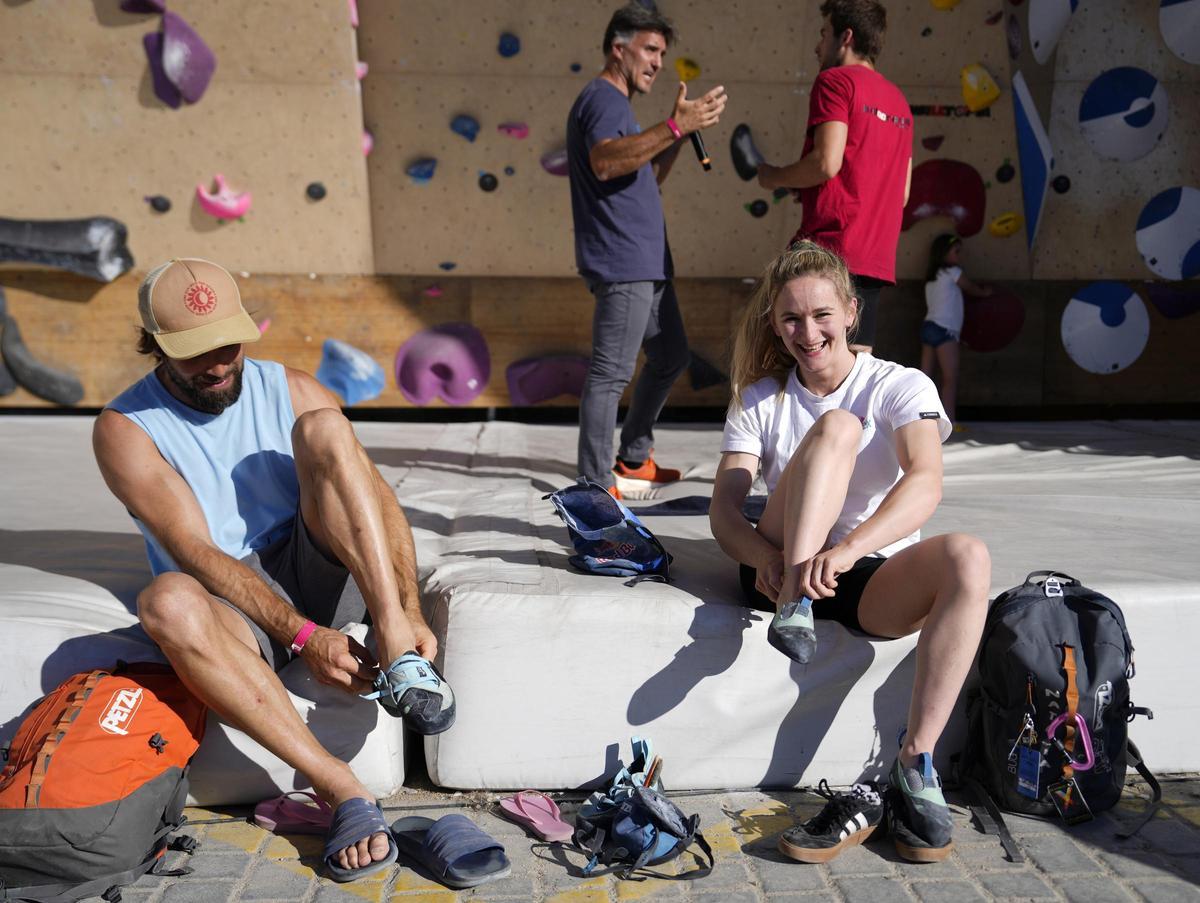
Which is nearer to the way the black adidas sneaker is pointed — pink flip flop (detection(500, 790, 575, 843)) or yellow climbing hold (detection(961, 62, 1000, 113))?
the pink flip flop

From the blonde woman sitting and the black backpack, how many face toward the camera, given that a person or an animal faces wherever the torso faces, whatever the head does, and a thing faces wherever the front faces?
2

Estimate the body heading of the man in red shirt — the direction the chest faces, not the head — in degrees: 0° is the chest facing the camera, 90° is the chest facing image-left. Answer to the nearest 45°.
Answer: approximately 135°

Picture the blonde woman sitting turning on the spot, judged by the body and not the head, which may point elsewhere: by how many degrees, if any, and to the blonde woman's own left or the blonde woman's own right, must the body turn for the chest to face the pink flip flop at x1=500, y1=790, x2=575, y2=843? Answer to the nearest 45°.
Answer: approximately 45° to the blonde woman's own right

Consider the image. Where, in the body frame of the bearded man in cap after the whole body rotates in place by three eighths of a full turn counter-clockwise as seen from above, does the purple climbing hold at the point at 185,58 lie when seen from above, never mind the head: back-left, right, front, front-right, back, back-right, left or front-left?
front

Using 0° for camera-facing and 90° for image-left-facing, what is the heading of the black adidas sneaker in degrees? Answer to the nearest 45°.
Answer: approximately 45°

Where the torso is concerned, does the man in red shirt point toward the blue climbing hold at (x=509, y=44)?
yes

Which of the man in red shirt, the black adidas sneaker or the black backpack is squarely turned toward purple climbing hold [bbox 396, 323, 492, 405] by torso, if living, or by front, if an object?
the man in red shirt

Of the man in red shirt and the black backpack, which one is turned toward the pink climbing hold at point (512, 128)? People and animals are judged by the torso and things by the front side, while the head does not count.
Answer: the man in red shirt

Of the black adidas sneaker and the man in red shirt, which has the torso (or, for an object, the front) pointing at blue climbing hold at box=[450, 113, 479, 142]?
the man in red shirt

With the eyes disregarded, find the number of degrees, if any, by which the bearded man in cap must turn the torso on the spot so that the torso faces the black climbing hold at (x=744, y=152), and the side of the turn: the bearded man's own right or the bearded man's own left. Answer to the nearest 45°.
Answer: approximately 90° to the bearded man's own left

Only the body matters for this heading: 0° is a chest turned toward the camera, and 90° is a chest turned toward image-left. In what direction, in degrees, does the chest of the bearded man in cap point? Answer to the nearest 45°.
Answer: approximately 315°

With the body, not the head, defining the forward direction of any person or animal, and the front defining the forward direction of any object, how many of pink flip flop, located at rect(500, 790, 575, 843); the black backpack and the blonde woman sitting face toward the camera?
2
